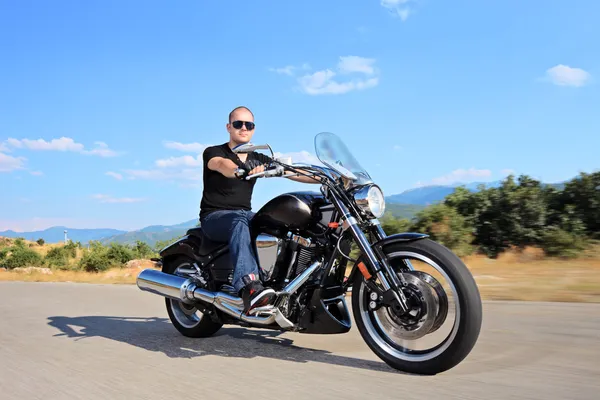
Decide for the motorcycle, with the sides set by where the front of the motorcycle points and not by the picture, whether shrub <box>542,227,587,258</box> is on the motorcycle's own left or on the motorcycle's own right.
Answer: on the motorcycle's own left

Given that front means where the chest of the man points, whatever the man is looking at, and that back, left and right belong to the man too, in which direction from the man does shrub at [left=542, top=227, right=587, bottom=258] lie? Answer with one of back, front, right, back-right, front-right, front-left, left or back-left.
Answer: left

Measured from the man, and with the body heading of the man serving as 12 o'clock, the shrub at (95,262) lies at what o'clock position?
The shrub is roughly at 7 o'clock from the man.

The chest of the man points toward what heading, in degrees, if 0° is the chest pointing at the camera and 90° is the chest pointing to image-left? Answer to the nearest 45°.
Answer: approximately 315°

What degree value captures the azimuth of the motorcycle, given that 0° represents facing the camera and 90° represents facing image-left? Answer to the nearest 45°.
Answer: approximately 315°

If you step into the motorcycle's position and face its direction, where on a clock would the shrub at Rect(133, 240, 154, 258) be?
The shrub is roughly at 7 o'clock from the motorcycle.

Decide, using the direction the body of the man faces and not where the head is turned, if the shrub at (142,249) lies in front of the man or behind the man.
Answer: behind

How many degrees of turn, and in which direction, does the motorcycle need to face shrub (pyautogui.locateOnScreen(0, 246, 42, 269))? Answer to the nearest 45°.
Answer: approximately 180°

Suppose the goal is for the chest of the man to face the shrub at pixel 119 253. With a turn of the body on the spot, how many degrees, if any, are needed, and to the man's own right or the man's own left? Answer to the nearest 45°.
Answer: approximately 135° to the man's own left
